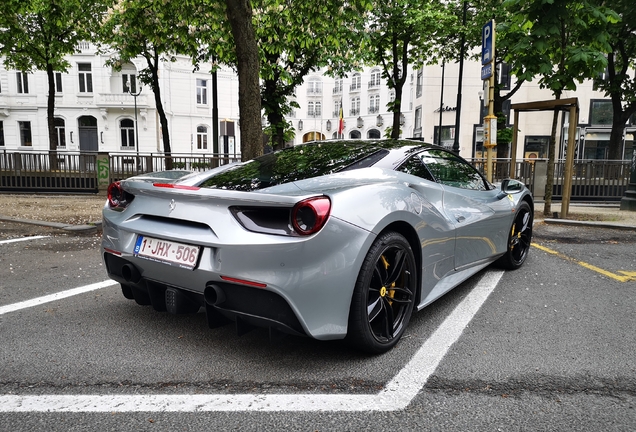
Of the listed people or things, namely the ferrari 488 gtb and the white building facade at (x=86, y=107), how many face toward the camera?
1

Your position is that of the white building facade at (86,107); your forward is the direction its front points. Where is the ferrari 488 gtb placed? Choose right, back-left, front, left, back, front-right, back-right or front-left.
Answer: front

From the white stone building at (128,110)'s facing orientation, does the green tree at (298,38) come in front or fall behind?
in front

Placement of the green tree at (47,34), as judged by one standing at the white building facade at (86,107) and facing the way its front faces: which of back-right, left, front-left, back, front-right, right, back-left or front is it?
front

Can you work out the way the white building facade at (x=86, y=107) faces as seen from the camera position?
facing the viewer

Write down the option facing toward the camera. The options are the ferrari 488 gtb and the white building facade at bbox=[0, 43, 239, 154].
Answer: the white building facade

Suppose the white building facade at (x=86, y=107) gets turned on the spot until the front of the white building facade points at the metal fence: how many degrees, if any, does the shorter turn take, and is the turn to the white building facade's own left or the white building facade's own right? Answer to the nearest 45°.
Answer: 0° — it already faces it

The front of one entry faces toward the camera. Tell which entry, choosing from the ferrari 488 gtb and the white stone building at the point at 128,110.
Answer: the white stone building

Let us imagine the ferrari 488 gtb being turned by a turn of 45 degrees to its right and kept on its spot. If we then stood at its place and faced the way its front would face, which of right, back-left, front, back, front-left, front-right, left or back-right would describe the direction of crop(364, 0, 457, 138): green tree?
left

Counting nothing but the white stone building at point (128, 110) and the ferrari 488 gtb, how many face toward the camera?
1

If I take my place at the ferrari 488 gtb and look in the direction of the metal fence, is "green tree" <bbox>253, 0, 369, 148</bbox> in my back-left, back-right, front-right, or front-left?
front-right

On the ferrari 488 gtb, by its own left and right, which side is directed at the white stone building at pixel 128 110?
left

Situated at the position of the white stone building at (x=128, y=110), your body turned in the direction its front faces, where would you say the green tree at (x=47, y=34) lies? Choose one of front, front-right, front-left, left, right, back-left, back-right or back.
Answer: front

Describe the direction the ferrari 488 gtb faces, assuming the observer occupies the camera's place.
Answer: facing away from the viewer and to the right of the viewer

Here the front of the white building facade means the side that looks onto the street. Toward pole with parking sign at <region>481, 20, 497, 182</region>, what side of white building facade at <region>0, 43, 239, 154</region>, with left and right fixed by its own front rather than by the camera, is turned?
front

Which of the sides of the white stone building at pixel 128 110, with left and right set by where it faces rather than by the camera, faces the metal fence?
front

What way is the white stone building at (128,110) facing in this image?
toward the camera

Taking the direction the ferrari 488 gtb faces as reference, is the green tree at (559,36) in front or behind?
in front
